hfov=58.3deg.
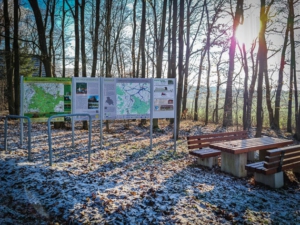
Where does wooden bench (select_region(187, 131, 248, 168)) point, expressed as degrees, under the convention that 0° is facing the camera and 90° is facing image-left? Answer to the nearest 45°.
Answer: approximately 315°

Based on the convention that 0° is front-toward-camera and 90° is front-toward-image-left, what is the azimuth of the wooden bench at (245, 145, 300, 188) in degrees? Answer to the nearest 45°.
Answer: approximately 135°

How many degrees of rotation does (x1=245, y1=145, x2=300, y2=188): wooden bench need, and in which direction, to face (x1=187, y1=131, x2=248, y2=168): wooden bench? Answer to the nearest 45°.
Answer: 0° — it already faces it

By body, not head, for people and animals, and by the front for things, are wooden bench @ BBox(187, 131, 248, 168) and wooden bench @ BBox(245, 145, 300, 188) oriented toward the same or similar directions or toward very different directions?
very different directions

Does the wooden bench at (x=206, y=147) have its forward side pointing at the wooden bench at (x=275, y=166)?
yes
